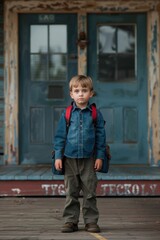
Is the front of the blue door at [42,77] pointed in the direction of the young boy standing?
yes

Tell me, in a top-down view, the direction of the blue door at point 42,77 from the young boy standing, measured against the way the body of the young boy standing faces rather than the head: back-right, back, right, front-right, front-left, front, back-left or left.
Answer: back

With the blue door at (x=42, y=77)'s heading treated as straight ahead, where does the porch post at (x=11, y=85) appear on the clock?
The porch post is roughly at 3 o'clock from the blue door.

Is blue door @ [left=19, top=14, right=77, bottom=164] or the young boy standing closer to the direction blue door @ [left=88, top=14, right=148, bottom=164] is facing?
the young boy standing

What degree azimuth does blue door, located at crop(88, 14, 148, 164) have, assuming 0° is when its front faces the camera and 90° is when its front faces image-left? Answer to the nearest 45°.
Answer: approximately 0°

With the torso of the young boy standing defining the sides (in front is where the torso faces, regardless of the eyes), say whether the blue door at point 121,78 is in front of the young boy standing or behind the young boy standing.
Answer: behind

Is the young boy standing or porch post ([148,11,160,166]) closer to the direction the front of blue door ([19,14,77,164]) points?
the young boy standing

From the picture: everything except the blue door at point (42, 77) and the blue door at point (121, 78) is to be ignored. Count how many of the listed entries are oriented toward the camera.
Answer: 2

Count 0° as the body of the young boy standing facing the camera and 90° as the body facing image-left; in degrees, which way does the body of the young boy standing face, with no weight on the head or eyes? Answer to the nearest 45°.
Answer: approximately 0°
